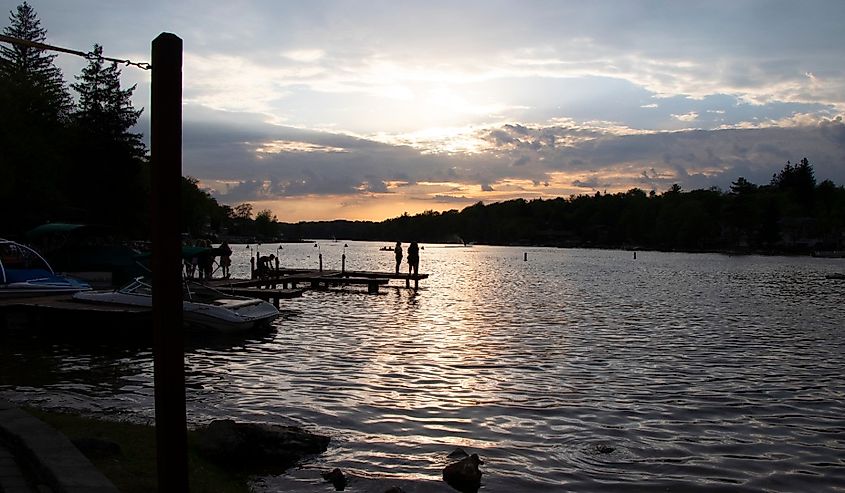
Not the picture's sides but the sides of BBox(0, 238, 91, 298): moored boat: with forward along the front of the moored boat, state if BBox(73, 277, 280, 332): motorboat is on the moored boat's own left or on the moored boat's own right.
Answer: on the moored boat's own right

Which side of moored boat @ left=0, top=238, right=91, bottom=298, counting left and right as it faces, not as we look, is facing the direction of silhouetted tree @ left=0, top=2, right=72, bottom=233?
left

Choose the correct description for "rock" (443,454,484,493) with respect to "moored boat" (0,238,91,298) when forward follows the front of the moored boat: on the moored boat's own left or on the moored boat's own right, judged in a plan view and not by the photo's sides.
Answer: on the moored boat's own right

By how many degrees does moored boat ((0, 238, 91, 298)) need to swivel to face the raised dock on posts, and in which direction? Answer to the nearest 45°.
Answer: approximately 45° to its left

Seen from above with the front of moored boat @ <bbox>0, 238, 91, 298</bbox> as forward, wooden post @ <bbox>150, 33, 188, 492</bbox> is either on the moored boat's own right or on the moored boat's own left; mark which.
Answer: on the moored boat's own right

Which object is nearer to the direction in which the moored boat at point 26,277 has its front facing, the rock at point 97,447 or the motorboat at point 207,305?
the motorboat

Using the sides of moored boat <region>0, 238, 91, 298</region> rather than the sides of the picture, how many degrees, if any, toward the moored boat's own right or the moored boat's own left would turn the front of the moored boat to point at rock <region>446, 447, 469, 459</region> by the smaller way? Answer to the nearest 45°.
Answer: approximately 90° to the moored boat's own right

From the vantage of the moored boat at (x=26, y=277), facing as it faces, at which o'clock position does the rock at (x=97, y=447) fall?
The rock is roughly at 3 o'clock from the moored boat.

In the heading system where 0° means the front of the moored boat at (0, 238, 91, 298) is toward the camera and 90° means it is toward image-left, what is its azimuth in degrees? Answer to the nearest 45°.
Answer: approximately 270°
